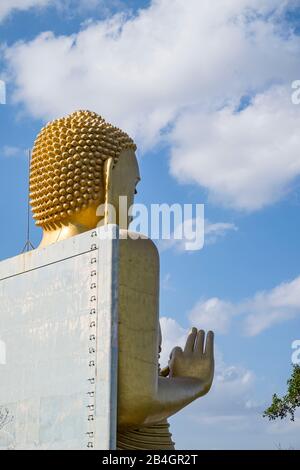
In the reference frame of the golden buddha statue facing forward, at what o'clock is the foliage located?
The foliage is roughly at 11 o'clock from the golden buddha statue.

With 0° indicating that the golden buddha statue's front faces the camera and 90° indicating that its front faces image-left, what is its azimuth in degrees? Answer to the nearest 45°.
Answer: approximately 225°
